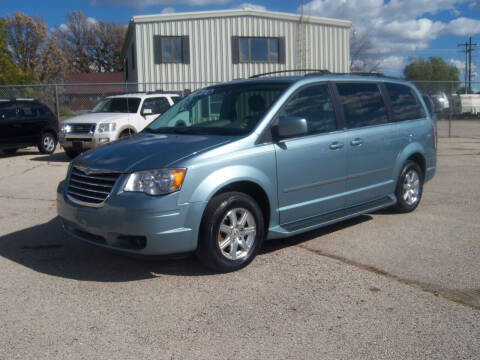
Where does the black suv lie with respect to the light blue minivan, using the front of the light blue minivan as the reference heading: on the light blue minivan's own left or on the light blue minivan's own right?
on the light blue minivan's own right

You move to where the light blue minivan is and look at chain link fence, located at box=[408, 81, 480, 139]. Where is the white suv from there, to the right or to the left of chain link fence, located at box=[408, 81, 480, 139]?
left

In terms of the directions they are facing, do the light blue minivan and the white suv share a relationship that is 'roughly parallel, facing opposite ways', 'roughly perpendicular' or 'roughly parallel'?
roughly parallel

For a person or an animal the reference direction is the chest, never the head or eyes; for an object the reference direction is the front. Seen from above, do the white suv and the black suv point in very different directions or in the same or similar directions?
same or similar directions

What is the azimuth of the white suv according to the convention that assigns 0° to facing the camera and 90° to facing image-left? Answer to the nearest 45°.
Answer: approximately 45°

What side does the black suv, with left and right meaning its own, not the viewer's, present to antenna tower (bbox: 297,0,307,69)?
back

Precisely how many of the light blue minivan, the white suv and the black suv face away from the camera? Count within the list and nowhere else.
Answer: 0

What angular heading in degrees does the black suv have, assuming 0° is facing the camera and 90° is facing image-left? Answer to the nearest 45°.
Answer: approximately 45°

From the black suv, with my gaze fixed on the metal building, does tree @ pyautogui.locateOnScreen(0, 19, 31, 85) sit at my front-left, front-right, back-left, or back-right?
front-left

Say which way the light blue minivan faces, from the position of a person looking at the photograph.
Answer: facing the viewer and to the left of the viewer

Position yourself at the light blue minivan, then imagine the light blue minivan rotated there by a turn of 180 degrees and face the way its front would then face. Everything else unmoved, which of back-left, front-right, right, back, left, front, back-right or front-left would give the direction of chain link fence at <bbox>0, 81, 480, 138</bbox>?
front-left

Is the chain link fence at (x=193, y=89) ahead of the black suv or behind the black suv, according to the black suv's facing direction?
behind
